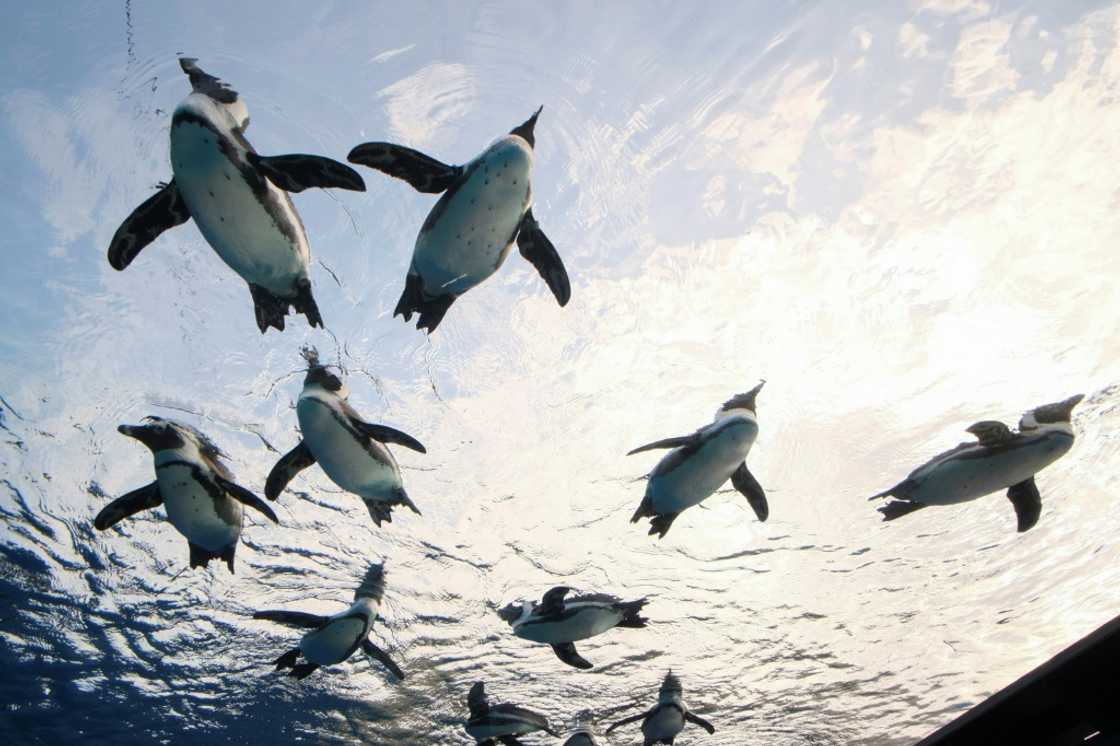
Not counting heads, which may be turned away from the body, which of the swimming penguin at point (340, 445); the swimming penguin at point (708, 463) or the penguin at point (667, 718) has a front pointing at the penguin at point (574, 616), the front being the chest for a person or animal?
the penguin at point (667, 718)

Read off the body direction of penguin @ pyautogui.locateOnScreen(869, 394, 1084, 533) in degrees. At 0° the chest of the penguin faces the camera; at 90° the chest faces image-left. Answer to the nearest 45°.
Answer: approximately 270°

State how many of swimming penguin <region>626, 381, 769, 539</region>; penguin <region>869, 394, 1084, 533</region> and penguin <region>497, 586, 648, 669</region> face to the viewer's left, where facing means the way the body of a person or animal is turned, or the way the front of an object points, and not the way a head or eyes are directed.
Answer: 1

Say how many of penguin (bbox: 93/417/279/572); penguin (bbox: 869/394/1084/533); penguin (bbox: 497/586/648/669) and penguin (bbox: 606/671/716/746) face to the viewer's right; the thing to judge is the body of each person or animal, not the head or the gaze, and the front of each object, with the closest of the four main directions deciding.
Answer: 1

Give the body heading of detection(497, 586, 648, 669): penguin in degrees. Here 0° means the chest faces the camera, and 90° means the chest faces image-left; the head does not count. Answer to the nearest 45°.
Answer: approximately 90°

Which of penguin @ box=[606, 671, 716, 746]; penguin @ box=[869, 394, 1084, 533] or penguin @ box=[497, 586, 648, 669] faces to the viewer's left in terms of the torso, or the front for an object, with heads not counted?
penguin @ box=[497, 586, 648, 669]

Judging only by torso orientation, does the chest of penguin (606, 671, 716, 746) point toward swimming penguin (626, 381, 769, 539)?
yes

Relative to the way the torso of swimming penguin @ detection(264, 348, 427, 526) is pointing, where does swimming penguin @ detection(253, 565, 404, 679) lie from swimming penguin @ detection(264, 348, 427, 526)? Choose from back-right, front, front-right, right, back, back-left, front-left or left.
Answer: back-right

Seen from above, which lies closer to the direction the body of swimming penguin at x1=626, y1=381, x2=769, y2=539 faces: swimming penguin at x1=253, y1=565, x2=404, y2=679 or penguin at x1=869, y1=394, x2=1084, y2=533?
the penguin
